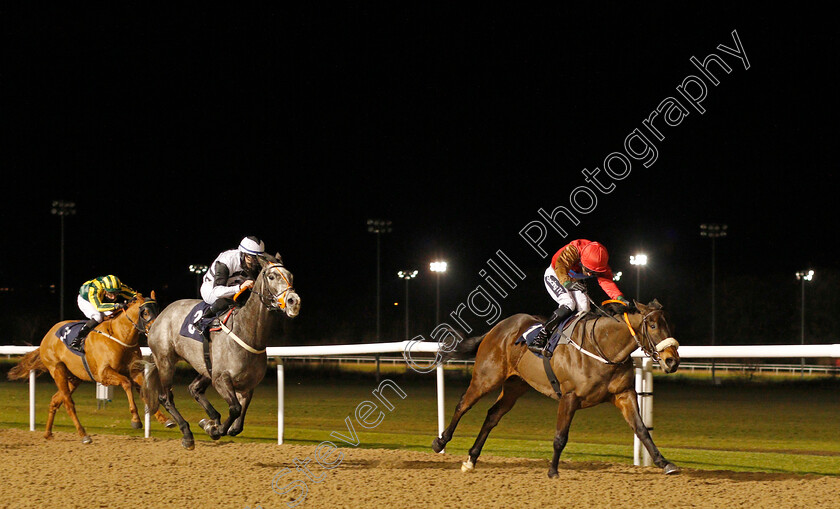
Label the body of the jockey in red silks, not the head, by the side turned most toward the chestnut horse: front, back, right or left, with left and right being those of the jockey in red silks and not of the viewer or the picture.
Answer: back

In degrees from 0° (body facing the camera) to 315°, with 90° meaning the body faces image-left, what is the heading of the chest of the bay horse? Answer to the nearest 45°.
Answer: approximately 315°

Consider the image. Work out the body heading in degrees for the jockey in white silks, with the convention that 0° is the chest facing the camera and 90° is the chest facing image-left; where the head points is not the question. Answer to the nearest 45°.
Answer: approximately 315°

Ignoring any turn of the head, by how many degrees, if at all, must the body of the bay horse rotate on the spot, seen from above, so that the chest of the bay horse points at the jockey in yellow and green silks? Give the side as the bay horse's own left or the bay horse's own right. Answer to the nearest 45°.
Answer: approximately 180°

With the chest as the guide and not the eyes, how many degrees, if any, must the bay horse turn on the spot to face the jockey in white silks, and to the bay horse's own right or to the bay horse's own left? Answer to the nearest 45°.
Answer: approximately 135° to the bay horse's own right

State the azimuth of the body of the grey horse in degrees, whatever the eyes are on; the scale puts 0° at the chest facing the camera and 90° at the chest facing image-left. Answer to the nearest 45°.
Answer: approximately 315°

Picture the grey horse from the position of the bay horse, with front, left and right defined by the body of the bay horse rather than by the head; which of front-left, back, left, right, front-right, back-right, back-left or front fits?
back-right
